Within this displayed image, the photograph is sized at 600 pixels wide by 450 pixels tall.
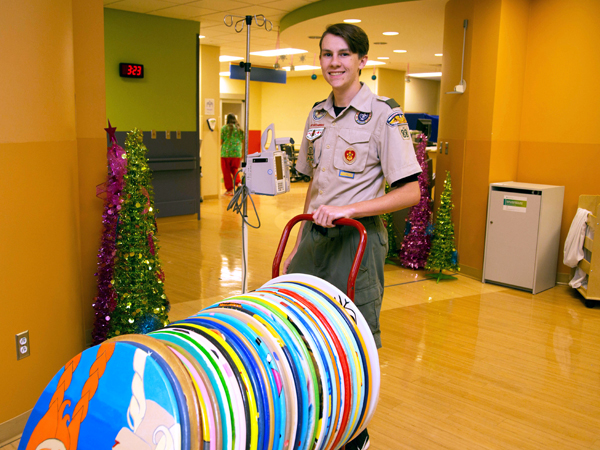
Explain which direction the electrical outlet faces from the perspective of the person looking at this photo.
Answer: facing the viewer and to the right of the viewer

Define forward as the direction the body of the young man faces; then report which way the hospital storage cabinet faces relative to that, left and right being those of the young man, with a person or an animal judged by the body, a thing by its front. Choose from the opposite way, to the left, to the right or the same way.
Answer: the same way

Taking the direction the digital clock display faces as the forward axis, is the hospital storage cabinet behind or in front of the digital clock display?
in front

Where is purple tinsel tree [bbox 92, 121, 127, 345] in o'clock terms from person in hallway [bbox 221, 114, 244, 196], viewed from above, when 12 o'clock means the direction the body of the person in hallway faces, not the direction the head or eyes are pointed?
The purple tinsel tree is roughly at 6 o'clock from the person in hallway.

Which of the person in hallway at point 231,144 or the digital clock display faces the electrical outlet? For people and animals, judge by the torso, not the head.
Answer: the digital clock display

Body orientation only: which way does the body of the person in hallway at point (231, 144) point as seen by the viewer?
away from the camera

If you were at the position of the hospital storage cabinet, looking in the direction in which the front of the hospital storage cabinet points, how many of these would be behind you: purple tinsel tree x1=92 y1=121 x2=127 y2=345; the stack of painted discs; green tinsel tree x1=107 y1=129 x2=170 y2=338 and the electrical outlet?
0

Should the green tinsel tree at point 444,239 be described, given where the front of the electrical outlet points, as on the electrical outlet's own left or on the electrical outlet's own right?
on the electrical outlet's own left

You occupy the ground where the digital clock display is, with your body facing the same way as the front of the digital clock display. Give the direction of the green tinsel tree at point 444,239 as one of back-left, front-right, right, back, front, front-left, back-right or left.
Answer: front-left

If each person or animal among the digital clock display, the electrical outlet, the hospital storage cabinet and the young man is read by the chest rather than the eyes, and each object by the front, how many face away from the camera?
0

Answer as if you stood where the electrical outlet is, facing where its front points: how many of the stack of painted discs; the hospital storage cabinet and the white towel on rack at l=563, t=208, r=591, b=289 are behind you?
0

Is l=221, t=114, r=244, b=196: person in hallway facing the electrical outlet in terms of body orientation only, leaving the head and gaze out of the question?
no

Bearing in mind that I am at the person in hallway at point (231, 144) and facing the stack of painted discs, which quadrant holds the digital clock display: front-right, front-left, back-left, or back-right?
front-right

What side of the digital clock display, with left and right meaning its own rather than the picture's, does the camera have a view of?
front

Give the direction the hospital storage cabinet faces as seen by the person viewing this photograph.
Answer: facing the viewer and to the left of the viewer

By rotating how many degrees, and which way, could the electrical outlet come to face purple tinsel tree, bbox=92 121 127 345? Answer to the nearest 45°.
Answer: approximately 90° to its left

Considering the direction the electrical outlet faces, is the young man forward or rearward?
forward
